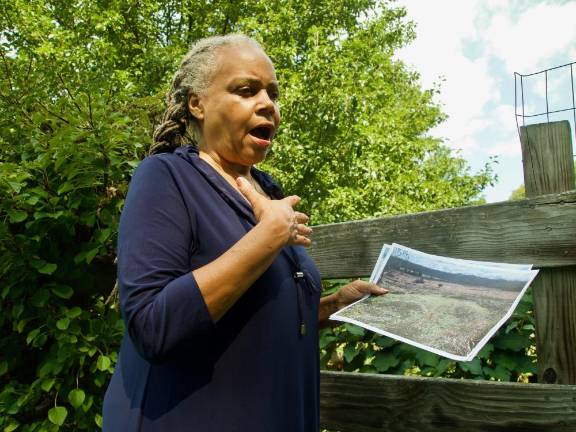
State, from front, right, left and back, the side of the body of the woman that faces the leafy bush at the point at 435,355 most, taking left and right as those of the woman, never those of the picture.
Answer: left

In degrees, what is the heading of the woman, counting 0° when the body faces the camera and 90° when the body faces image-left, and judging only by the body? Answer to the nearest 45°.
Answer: approximately 315°

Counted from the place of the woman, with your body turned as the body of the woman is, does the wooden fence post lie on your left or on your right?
on your left
